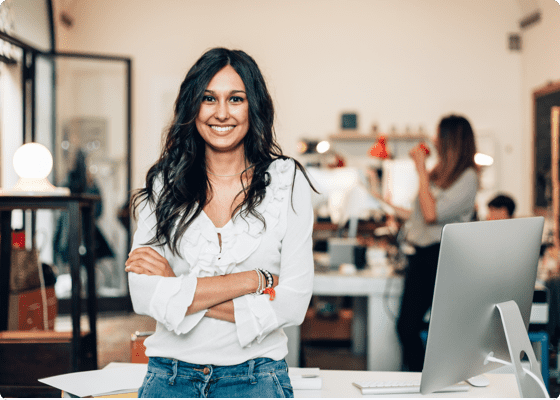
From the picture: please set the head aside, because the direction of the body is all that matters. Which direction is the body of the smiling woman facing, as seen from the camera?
toward the camera

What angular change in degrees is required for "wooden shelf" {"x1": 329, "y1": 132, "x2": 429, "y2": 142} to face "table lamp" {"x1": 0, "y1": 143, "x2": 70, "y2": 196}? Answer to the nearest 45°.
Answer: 0° — it already faces it

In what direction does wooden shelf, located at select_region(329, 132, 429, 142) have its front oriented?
toward the camera

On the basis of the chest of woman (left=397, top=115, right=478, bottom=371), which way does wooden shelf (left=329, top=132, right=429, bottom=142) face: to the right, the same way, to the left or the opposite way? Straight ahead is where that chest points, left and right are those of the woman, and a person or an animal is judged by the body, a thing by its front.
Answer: to the left

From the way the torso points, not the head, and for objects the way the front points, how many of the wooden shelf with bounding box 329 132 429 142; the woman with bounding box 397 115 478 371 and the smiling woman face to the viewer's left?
1

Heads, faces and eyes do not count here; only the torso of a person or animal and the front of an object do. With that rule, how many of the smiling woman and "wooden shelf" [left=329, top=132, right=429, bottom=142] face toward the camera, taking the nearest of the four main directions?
2

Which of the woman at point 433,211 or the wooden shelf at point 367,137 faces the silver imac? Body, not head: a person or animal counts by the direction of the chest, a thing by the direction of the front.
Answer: the wooden shelf

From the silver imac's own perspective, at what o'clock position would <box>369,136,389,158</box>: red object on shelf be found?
The red object on shelf is roughly at 1 o'clock from the silver imac.

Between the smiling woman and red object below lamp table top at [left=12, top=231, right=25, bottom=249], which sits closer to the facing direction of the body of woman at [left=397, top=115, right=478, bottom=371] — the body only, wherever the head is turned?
the red object below lamp table top

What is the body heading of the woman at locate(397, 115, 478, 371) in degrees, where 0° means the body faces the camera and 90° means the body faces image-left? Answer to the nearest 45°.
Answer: approximately 90°
